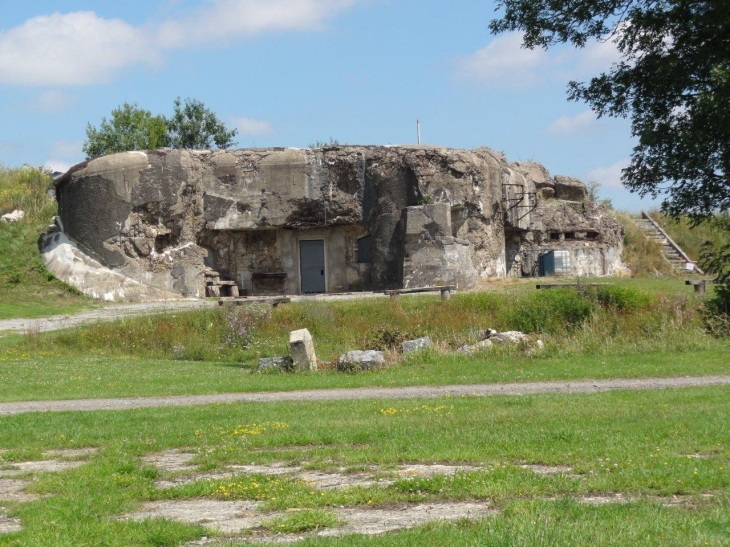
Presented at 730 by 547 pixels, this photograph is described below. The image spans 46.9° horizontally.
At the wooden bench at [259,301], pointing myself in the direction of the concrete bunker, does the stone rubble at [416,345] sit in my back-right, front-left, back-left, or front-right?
back-right

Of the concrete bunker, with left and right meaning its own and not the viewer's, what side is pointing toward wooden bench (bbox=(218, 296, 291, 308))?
front

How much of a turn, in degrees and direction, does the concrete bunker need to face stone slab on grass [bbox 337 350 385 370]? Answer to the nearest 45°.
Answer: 0° — it already faces it

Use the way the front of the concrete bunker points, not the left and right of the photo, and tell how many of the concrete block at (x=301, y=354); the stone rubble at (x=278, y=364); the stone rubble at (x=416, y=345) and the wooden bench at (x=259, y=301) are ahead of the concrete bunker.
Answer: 4

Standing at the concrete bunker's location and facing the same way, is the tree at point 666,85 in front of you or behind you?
in front

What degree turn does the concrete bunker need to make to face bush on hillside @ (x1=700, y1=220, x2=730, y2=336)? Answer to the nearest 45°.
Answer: approximately 45° to its left

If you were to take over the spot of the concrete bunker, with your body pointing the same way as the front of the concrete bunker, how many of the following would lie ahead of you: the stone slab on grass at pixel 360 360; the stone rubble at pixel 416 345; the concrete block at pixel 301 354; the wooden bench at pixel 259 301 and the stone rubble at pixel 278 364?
5

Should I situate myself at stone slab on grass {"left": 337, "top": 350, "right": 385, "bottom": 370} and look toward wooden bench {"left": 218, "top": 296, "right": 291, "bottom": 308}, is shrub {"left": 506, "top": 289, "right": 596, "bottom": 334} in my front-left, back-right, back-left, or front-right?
front-right

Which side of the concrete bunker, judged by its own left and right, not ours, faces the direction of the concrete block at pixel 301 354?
front

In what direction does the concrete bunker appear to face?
toward the camera

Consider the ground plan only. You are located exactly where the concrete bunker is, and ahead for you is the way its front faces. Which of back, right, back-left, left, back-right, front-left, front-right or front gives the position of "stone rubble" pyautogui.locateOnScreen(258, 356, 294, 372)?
front

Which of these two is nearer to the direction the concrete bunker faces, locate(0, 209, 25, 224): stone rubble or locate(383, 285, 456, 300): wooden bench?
the wooden bench

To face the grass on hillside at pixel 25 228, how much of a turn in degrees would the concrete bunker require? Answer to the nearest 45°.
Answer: approximately 90° to its right

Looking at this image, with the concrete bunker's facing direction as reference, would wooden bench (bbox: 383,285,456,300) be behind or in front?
in front

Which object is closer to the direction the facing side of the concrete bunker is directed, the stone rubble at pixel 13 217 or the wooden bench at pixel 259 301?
the wooden bench
